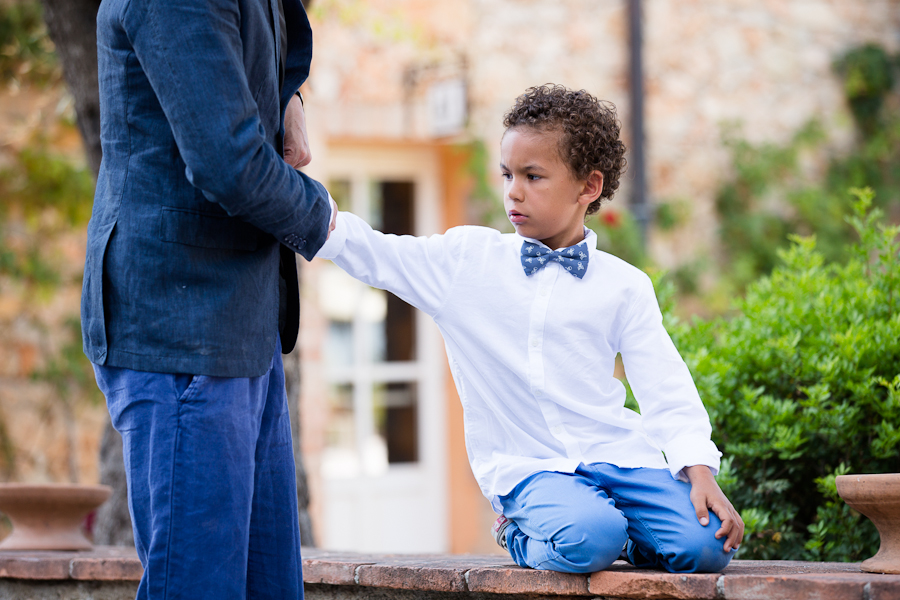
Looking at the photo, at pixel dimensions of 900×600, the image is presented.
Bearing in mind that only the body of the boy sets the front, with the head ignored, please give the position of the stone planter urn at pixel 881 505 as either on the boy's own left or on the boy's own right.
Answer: on the boy's own left

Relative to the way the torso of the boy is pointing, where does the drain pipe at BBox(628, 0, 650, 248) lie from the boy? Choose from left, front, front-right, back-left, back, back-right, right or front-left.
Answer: back

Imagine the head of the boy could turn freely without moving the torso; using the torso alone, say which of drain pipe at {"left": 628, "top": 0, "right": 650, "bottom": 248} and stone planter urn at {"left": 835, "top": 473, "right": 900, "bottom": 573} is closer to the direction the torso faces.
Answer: the stone planter urn

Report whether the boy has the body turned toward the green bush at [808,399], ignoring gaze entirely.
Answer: no

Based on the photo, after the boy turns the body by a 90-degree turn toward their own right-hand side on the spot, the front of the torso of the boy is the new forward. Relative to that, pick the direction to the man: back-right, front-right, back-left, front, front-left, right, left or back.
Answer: front-left

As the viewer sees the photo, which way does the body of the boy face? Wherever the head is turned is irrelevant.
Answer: toward the camera

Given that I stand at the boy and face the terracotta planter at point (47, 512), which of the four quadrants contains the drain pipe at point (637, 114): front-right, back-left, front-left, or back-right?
front-right

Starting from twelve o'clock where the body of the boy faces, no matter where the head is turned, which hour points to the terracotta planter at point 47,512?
The terracotta planter is roughly at 4 o'clock from the boy.

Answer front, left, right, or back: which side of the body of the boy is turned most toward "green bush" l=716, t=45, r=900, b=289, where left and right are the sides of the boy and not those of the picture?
back
